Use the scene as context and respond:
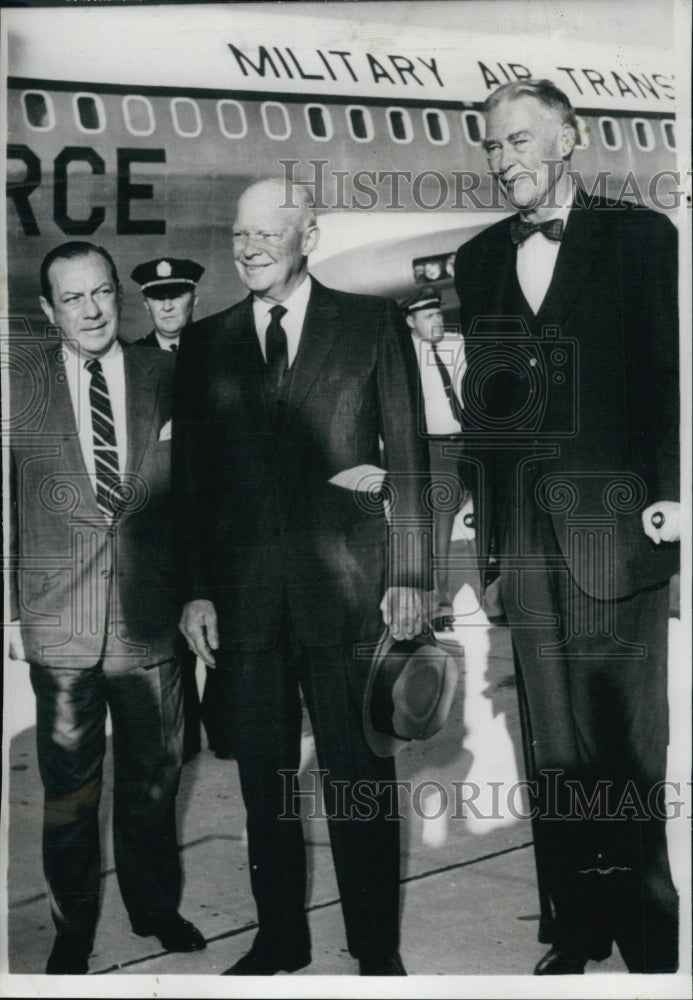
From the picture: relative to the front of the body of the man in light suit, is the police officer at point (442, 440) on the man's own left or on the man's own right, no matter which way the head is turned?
on the man's own left

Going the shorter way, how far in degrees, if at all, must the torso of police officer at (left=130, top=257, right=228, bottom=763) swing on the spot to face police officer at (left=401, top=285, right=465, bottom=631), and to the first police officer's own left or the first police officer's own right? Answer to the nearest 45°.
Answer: approximately 90° to the first police officer's own left

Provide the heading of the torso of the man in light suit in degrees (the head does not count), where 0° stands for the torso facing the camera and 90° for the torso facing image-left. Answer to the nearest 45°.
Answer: approximately 0°

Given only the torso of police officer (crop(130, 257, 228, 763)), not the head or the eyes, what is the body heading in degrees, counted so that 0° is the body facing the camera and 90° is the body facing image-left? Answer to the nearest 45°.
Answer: approximately 0°

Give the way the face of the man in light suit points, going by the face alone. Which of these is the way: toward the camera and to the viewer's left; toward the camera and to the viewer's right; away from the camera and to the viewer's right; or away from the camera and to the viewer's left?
toward the camera and to the viewer's right

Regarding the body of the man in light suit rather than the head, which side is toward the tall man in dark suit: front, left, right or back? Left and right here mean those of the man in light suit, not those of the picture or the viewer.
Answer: left
